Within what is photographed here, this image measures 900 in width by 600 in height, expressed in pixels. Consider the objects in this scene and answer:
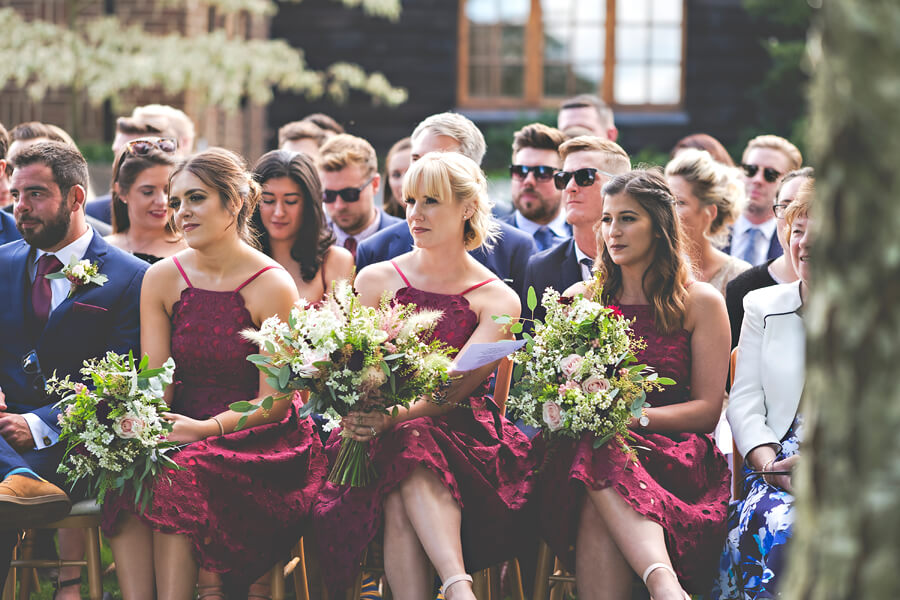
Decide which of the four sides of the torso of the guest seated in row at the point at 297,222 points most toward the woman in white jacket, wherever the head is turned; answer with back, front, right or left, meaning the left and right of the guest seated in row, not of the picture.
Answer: left

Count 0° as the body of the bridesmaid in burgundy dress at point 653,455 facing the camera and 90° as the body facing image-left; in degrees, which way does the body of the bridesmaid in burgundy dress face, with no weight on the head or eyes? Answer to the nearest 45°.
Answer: approximately 45°

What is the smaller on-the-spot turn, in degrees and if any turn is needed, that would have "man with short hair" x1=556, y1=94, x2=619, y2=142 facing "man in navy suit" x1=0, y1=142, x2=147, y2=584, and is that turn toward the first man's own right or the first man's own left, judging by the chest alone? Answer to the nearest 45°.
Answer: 0° — they already face them

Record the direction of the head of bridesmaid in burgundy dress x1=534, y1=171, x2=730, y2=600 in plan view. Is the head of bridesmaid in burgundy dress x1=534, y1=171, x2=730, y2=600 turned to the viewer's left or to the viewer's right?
to the viewer's left
